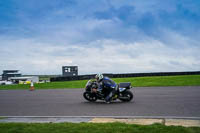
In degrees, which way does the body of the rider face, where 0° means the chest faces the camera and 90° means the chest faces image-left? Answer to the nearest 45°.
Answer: approximately 90°

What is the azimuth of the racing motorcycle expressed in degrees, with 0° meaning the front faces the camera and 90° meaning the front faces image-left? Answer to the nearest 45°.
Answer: approximately 90°
